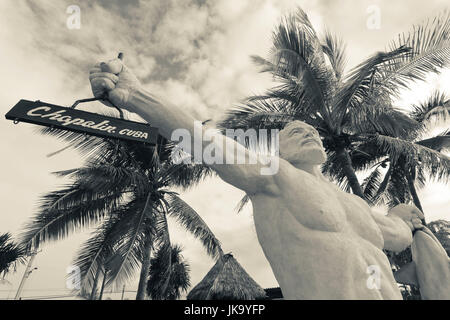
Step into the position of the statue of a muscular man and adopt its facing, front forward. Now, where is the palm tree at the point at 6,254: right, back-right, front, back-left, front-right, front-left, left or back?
back

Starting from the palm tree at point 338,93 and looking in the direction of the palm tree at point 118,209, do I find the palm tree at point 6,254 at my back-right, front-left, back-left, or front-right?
front-left

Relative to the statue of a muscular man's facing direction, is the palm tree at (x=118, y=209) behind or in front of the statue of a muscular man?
behind

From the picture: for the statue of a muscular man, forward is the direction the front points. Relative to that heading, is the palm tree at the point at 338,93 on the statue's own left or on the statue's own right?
on the statue's own left
